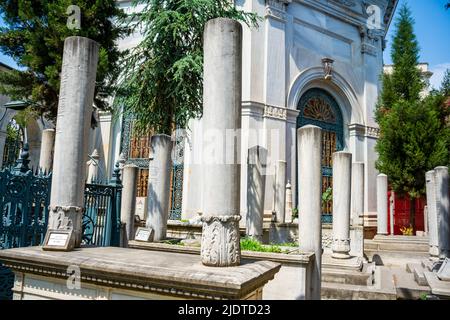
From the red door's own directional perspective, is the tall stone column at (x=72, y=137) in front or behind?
in front

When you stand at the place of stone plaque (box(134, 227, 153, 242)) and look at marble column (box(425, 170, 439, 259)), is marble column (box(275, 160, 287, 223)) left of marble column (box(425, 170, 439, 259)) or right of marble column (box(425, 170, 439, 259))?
left

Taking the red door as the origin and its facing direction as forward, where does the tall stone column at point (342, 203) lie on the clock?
The tall stone column is roughly at 12 o'clock from the red door.

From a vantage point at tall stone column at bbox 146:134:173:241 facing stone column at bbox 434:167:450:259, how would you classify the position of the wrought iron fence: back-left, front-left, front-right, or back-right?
back-right

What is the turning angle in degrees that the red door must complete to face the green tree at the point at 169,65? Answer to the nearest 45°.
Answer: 0° — it already faces it

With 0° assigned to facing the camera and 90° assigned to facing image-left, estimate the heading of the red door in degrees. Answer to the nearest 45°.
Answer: approximately 0°

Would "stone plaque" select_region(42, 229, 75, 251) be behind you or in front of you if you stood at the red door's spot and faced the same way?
in front

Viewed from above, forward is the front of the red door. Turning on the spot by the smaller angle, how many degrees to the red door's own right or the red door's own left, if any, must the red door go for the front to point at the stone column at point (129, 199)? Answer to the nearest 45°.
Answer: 0° — it already faces it

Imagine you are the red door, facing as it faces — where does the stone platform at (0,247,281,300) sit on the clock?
The stone platform is roughly at 12 o'clock from the red door.
